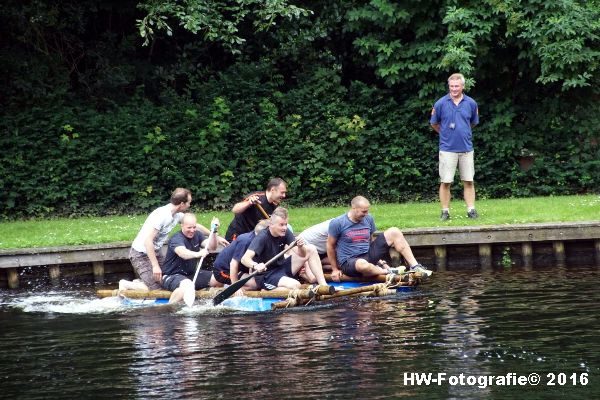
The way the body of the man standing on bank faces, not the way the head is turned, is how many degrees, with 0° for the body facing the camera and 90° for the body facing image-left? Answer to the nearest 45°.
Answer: approximately 0°

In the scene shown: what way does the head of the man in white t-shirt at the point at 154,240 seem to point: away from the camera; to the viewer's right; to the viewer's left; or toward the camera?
to the viewer's right

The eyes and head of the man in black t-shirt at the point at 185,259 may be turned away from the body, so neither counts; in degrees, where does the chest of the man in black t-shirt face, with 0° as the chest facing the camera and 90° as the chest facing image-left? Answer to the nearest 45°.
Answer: approximately 315°

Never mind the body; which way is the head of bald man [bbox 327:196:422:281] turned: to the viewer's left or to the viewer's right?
to the viewer's right

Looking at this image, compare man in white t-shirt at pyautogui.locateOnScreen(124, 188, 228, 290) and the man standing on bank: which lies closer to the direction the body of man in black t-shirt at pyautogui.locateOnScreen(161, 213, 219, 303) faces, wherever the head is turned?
the man standing on bank

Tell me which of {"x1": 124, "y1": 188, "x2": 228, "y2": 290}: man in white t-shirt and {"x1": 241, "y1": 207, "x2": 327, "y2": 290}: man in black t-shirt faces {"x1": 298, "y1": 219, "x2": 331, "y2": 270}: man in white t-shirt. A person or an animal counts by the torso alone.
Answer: {"x1": 124, "y1": 188, "x2": 228, "y2": 290}: man in white t-shirt

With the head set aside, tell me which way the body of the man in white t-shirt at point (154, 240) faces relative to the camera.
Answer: to the viewer's right

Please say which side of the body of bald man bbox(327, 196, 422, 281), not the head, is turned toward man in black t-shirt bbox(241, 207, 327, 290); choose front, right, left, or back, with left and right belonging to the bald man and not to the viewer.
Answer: right

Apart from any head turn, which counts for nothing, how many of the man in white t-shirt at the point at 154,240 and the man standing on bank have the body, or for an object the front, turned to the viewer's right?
1

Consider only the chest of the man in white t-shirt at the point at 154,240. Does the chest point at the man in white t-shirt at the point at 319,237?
yes
